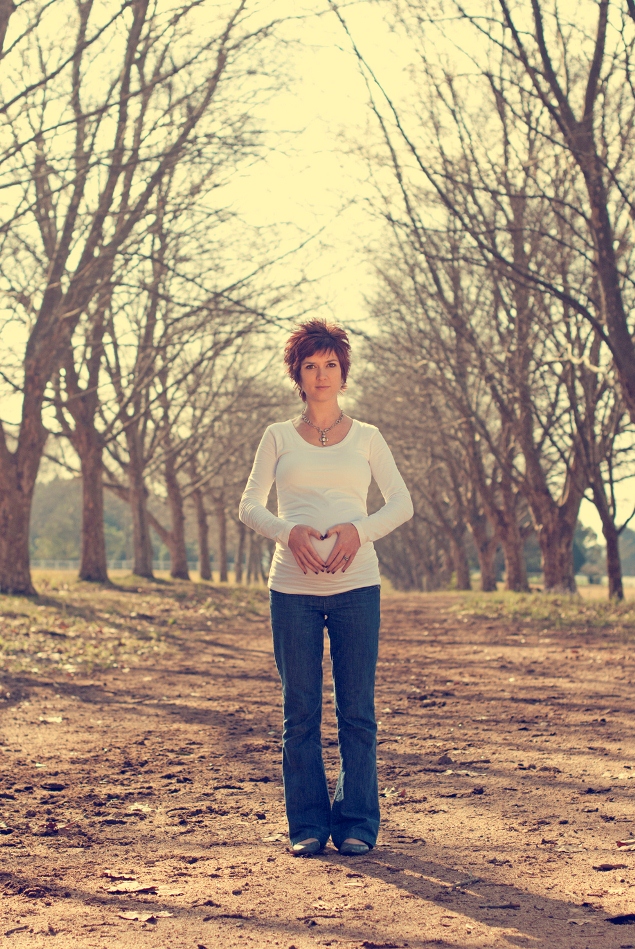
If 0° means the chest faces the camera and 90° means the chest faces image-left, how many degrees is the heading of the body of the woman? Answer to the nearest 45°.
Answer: approximately 0°

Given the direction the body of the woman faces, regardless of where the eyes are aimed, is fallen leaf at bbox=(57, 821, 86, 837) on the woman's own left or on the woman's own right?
on the woman's own right

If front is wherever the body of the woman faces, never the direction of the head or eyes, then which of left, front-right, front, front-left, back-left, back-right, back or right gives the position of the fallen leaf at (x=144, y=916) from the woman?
front-right

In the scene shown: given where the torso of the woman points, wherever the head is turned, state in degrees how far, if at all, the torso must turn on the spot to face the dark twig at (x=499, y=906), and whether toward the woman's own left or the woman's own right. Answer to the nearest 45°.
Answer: approximately 45° to the woman's own left

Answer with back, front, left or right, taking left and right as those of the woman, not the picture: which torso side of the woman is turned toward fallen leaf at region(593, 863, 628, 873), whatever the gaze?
left

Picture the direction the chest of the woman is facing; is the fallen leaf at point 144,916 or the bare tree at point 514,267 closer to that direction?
the fallen leaf

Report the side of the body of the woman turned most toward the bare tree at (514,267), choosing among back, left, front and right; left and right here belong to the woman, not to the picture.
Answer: back

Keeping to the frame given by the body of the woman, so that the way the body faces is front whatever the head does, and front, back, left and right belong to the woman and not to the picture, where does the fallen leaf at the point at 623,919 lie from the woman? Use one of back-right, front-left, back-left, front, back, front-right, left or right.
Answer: front-left
